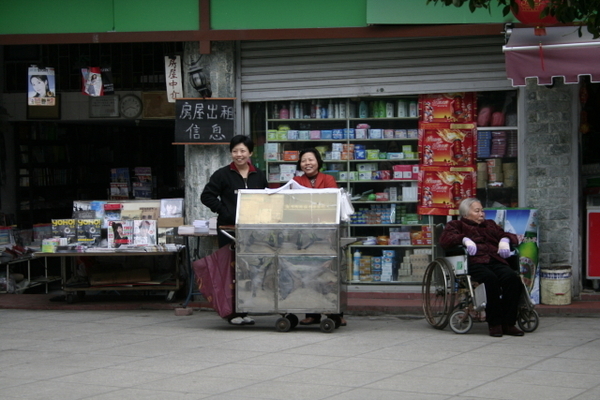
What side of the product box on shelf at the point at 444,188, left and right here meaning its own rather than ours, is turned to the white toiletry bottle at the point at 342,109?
right

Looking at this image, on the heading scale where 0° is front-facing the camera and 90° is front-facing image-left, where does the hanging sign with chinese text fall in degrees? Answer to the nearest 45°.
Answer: approximately 0°

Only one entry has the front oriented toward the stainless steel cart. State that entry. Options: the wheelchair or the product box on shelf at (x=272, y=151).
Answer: the product box on shelf

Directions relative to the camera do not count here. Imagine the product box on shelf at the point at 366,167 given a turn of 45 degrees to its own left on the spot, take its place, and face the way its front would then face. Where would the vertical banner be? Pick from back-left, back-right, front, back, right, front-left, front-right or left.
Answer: back-right
